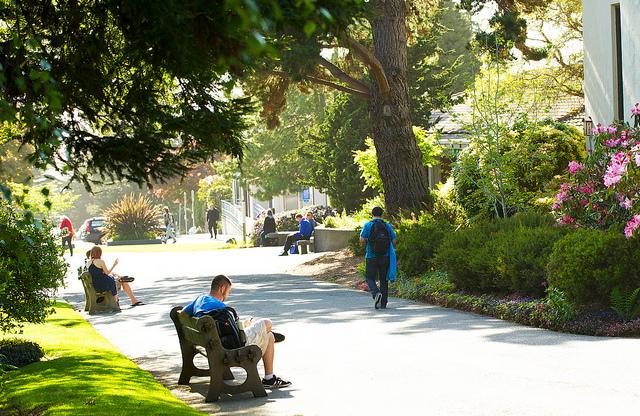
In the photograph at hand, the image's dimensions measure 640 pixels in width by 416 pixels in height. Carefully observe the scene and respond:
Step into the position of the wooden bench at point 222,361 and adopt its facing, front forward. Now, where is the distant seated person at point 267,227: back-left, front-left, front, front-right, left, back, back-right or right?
front-left

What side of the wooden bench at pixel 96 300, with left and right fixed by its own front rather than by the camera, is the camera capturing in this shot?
right

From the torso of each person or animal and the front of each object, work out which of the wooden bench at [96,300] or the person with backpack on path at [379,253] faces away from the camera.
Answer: the person with backpack on path

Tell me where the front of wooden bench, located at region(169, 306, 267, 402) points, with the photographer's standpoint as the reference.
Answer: facing away from the viewer and to the right of the viewer

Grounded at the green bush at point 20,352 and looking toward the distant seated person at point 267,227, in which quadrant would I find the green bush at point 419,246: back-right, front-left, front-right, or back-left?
front-right

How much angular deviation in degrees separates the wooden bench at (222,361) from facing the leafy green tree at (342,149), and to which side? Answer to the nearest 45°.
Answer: approximately 45° to its left

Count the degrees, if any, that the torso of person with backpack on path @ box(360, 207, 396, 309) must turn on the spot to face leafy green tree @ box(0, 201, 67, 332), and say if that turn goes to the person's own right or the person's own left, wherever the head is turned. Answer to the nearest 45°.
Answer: approximately 135° to the person's own left

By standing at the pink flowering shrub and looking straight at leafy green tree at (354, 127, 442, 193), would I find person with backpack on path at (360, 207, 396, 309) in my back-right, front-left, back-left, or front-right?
front-left

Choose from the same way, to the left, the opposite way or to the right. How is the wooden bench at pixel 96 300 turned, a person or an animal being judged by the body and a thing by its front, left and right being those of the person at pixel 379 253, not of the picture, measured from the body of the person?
to the right

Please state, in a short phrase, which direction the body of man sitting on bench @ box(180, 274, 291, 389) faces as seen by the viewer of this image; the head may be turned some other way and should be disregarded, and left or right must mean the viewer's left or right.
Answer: facing away from the viewer and to the right of the viewer

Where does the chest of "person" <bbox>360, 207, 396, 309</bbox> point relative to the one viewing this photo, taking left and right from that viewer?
facing away from the viewer

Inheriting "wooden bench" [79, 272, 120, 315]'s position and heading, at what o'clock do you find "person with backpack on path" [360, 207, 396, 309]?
The person with backpack on path is roughly at 1 o'clock from the wooden bench.

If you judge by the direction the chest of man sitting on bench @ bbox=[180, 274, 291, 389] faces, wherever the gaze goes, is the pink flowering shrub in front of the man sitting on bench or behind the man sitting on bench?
in front

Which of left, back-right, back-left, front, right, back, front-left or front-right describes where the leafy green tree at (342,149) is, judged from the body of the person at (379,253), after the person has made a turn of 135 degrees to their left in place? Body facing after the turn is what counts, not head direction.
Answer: back-right
